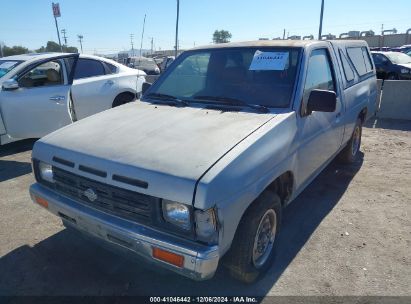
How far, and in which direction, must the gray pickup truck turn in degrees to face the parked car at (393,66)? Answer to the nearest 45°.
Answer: approximately 180°

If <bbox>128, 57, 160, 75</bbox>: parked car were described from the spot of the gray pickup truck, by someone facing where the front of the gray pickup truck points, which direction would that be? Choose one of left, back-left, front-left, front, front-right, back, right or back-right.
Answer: back-right

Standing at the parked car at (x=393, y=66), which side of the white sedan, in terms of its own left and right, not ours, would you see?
back

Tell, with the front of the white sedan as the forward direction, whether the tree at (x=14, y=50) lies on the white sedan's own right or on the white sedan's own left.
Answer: on the white sedan's own right

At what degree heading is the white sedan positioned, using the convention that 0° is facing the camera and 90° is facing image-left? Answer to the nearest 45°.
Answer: approximately 45°

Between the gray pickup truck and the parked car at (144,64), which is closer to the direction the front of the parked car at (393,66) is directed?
the gray pickup truck
